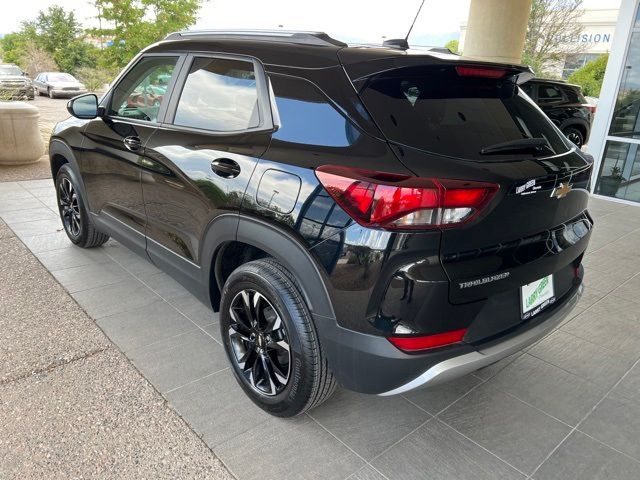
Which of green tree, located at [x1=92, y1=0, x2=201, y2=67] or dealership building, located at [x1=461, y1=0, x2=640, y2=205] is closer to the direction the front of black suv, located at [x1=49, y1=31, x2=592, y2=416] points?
the green tree

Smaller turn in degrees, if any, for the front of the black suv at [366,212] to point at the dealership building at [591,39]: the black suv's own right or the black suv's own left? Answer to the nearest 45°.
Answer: approximately 90° to the black suv's own right

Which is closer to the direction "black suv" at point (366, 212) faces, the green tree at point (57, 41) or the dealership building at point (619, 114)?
the green tree

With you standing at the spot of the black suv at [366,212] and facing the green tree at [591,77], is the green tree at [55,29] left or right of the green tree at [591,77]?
left

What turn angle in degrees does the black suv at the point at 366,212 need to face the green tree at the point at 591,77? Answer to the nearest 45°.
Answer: approximately 90° to its right

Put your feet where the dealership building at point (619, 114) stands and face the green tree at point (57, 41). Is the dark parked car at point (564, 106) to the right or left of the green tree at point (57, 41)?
right

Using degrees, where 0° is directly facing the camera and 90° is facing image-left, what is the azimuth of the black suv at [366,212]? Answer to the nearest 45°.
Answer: approximately 135°

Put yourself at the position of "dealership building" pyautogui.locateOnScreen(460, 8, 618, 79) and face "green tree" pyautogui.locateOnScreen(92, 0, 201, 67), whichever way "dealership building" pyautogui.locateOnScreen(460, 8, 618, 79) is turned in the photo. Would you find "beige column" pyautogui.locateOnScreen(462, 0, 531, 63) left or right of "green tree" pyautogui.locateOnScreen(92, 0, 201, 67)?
left

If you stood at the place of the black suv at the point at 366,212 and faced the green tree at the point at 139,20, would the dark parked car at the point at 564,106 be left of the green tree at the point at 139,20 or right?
right

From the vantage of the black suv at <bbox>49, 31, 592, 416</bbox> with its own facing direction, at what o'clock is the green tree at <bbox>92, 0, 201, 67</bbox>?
The green tree is roughly at 1 o'clock from the black suv.

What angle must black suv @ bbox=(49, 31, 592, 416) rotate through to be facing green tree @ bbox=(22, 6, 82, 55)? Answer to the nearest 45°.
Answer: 0° — it already faces it
